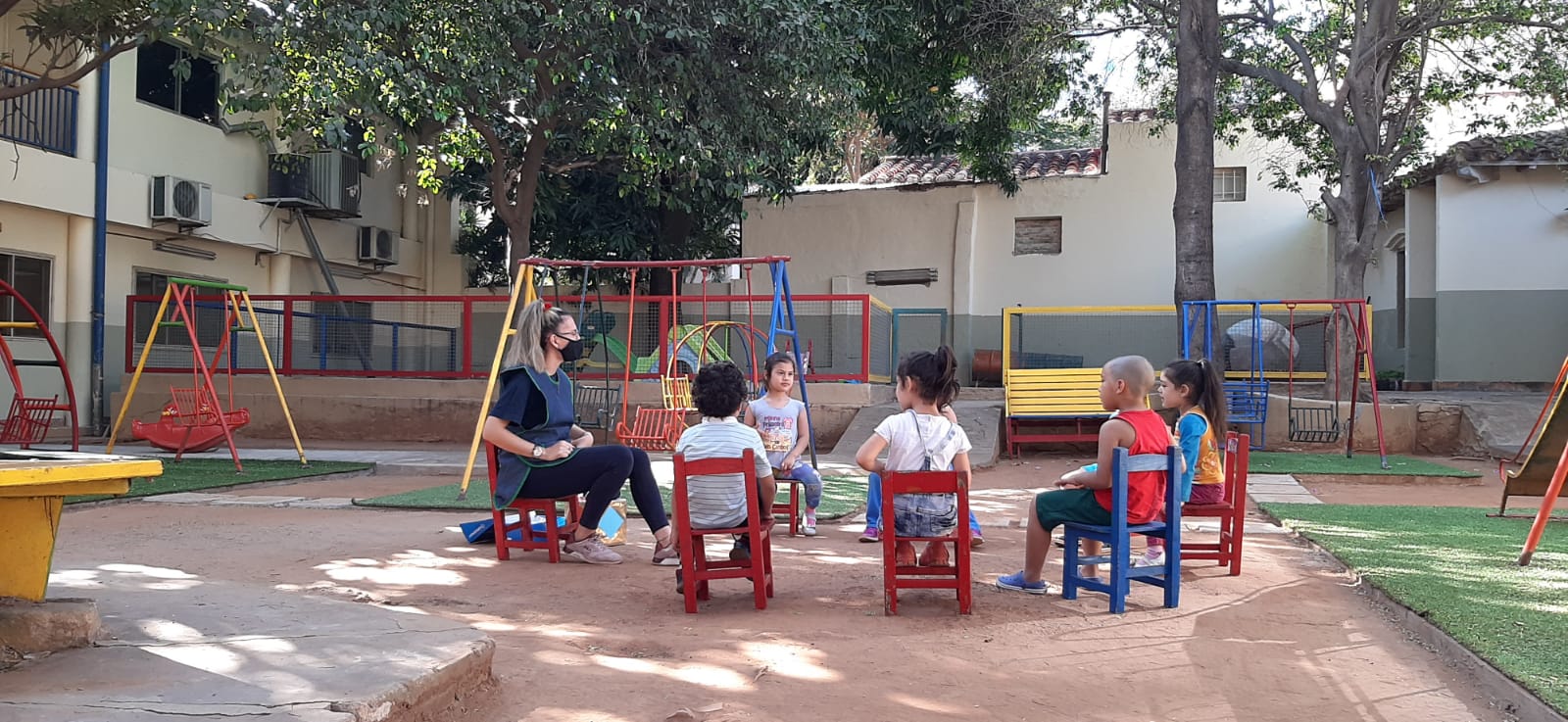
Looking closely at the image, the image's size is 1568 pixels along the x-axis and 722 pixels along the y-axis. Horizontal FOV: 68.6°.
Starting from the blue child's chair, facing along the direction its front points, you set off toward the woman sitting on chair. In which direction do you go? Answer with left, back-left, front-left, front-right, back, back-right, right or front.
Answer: front-left

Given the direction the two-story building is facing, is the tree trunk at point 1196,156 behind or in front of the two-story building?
in front

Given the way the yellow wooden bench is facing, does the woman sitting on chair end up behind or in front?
in front

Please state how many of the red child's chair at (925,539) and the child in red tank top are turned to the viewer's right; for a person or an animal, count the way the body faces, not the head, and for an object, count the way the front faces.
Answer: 0

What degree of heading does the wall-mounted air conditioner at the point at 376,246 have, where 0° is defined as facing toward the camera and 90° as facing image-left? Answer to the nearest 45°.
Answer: approximately 315°

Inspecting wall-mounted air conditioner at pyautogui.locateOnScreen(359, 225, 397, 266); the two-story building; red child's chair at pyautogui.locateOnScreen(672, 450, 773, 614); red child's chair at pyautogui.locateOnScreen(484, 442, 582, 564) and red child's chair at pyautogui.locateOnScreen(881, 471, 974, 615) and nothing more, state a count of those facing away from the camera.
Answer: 2

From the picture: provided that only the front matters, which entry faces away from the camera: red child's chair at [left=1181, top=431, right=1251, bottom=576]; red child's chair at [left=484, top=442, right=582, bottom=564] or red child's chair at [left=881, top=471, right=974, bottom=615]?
red child's chair at [left=881, top=471, right=974, bottom=615]

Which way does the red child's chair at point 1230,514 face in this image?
to the viewer's left

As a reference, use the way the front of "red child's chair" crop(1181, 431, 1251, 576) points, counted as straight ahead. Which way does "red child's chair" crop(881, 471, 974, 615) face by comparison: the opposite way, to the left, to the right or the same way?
to the right

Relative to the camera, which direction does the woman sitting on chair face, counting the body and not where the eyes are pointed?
to the viewer's right

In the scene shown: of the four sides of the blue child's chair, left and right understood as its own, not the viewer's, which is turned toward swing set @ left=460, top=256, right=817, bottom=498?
front

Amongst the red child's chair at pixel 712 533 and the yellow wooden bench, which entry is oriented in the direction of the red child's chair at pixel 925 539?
the yellow wooden bench

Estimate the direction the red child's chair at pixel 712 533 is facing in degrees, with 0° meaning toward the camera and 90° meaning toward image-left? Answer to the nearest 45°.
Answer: approximately 180°

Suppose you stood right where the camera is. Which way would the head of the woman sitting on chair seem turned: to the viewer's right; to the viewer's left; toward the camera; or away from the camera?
to the viewer's right

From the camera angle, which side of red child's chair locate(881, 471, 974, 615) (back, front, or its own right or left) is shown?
back

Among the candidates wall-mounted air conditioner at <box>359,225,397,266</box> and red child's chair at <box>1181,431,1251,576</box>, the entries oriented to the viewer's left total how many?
1

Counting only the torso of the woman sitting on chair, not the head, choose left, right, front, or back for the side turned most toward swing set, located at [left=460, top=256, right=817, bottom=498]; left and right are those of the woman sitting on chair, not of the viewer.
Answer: left

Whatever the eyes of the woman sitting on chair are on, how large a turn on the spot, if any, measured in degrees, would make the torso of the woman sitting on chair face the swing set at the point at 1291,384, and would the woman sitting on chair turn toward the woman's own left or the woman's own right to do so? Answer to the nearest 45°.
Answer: approximately 45° to the woman's own left

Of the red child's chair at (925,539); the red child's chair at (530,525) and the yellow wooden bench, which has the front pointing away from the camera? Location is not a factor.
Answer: the red child's chair at (925,539)
